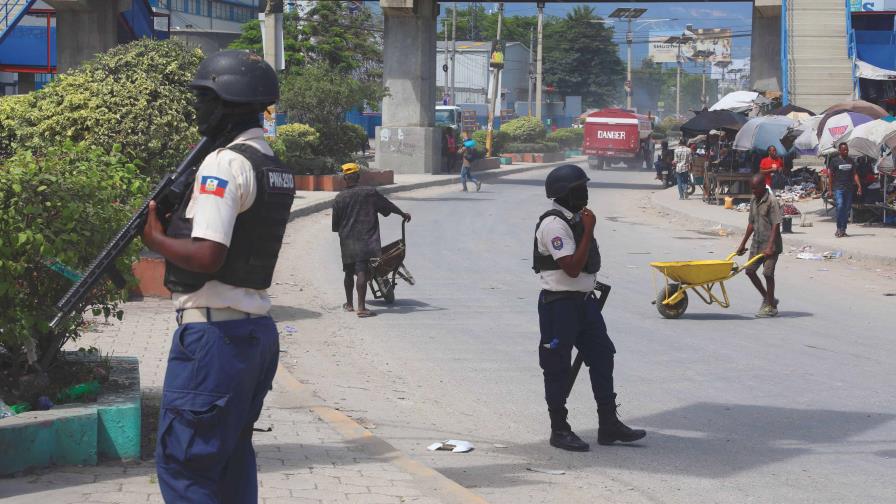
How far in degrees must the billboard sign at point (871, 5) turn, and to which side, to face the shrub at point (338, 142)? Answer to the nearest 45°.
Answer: approximately 45° to its right

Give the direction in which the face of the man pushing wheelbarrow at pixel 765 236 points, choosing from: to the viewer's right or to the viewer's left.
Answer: to the viewer's left

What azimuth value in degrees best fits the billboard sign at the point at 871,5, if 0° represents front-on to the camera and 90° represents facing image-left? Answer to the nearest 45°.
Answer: approximately 0°

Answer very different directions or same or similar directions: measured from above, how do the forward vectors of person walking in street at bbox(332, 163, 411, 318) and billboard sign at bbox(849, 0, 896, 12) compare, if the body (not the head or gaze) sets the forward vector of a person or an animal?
very different directions

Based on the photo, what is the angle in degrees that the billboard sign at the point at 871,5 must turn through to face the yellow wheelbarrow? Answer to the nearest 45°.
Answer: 0° — it already faces it

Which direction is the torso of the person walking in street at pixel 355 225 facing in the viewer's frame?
away from the camera

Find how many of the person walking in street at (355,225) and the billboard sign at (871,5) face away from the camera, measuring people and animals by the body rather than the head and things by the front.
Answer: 1
